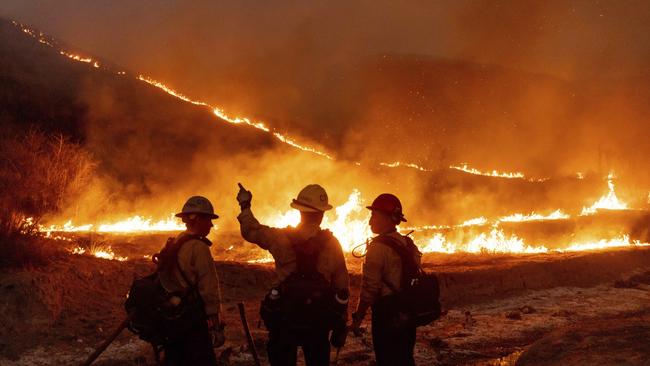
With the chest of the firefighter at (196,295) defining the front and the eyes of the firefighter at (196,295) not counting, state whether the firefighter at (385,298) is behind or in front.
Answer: in front

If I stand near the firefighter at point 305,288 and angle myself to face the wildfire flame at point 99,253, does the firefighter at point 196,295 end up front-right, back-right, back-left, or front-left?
front-left

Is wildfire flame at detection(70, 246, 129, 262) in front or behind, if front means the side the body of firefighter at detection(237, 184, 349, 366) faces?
in front

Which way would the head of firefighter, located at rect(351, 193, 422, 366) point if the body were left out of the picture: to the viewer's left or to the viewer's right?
to the viewer's left

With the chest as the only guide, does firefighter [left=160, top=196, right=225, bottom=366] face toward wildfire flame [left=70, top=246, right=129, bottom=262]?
no

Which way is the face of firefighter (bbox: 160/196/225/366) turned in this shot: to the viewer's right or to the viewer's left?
to the viewer's right

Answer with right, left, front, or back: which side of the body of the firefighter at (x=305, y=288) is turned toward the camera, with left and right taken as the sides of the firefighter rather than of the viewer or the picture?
back

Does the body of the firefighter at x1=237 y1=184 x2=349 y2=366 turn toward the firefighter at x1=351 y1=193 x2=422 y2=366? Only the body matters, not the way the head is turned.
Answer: no
